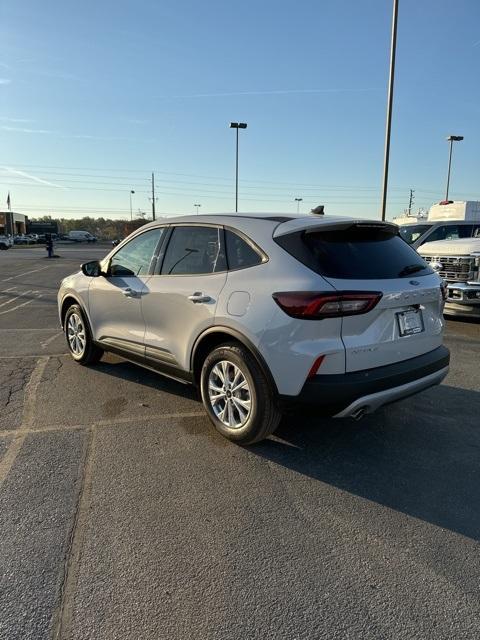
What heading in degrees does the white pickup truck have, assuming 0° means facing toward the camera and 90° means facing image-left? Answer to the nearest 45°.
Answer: approximately 45°

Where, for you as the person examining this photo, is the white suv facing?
facing away from the viewer and to the left of the viewer

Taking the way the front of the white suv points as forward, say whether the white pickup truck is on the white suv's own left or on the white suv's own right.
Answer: on the white suv's own right

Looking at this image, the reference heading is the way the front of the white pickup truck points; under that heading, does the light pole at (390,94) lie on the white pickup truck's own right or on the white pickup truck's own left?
on the white pickup truck's own right
